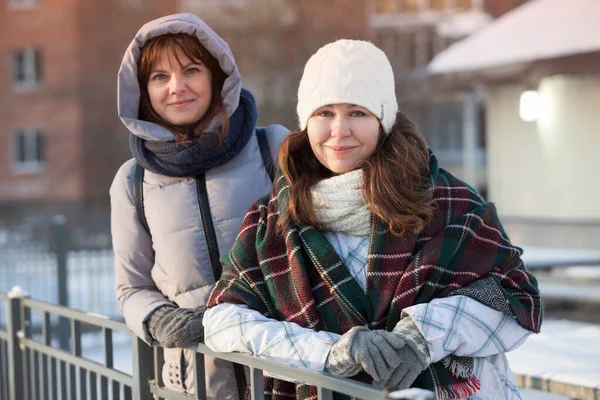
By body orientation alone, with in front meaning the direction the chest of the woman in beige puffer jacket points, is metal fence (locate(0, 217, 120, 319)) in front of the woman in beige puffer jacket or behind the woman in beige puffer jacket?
behind

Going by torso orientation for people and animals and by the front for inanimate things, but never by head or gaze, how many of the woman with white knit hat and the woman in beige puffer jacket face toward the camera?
2

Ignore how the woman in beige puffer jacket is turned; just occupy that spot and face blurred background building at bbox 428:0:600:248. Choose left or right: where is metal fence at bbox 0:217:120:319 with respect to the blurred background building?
left

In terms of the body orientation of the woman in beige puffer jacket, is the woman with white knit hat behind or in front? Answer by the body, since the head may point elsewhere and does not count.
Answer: in front

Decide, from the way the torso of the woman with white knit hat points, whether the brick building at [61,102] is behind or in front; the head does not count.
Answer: behind

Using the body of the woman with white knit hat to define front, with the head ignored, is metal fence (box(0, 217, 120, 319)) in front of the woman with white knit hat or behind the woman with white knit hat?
behind

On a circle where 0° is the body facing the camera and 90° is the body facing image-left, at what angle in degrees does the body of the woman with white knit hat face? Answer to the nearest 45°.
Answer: approximately 0°

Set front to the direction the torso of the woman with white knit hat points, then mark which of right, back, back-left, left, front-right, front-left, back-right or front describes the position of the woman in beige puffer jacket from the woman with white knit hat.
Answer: back-right

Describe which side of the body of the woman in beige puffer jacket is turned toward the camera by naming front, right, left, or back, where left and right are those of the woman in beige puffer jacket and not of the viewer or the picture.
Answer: front

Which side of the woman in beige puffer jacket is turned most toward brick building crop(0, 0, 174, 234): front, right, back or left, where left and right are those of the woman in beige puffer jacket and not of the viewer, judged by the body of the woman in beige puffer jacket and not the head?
back
